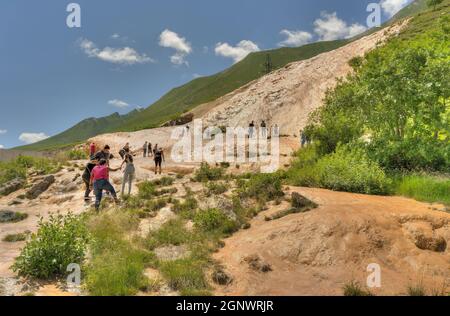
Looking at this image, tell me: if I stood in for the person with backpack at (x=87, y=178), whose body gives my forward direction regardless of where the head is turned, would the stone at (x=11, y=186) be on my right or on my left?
on my left

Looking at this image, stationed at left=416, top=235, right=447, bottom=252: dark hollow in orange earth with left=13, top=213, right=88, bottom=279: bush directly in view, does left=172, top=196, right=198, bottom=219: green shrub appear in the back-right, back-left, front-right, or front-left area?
front-right

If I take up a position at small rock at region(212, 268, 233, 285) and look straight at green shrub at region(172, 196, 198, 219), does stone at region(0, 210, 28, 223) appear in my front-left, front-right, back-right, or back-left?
front-left

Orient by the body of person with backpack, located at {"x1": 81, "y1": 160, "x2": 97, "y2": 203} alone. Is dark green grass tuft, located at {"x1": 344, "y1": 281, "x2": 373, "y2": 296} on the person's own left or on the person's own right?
on the person's own right

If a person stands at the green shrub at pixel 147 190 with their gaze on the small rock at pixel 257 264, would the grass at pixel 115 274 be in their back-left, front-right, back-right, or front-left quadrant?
front-right

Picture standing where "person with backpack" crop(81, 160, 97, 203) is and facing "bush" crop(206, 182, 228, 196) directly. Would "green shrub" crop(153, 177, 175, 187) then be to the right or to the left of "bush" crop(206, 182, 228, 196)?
left

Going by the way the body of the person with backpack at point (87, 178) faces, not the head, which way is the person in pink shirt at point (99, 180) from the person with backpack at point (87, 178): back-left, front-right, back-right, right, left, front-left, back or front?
right

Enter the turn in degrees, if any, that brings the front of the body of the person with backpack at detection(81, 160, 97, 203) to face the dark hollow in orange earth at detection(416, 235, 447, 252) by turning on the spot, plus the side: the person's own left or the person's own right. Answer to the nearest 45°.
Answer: approximately 45° to the person's own right

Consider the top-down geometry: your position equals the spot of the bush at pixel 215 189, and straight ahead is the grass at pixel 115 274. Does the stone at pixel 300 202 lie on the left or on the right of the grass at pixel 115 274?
left

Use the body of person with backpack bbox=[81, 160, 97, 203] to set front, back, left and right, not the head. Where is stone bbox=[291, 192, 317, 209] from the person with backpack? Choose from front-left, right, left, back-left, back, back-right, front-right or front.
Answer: front-right

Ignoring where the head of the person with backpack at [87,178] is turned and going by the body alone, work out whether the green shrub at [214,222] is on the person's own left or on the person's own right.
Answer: on the person's own right
